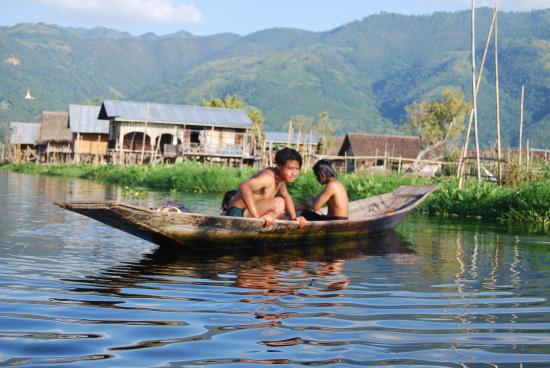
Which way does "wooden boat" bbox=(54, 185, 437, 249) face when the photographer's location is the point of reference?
facing to the left of the viewer

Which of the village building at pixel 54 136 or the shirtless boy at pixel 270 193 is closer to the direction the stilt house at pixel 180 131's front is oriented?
the shirtless boy

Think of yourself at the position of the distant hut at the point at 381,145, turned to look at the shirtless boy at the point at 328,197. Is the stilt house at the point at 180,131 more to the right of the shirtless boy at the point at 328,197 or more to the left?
right

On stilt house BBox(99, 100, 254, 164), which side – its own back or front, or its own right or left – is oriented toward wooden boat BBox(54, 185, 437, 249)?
front

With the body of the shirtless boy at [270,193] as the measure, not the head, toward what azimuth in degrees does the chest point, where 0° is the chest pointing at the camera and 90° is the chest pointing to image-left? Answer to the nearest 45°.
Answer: approximately 315°

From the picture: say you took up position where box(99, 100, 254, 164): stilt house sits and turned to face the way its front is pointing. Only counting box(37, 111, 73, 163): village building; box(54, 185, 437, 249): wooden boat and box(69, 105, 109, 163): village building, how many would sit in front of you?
1

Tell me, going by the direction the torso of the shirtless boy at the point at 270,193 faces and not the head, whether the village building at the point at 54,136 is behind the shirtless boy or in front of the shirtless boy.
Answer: behind

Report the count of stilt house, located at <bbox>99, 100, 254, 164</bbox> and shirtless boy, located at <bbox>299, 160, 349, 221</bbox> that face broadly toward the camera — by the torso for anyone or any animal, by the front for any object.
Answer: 1

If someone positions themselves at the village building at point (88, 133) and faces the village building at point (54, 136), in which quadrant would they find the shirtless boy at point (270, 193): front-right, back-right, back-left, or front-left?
back-left

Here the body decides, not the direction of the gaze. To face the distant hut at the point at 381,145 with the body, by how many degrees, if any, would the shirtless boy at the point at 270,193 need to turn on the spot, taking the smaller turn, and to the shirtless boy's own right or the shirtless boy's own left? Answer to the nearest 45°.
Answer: approximately 135° to the shirtless boy's own left

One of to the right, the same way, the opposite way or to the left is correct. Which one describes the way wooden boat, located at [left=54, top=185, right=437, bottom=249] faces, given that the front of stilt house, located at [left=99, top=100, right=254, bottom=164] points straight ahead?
to the right

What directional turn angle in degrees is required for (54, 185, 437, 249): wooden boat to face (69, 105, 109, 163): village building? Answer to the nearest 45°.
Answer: approximately 90° to its right

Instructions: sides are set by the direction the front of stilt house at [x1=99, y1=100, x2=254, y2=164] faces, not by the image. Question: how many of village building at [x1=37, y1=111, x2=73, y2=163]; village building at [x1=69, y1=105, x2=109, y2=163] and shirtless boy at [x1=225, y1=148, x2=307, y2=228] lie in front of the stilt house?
1

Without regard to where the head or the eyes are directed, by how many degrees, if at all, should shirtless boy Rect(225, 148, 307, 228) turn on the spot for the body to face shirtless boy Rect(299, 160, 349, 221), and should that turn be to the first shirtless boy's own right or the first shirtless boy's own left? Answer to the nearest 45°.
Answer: approximately 90° to the first shirtless boy's own left

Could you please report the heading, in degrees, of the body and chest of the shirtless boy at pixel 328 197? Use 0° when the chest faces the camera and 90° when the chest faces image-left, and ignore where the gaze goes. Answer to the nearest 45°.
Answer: approximately 90°

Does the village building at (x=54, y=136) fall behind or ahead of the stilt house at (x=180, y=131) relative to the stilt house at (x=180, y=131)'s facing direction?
behind
